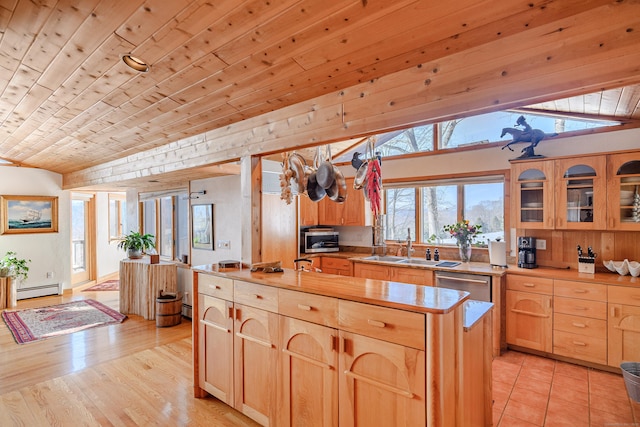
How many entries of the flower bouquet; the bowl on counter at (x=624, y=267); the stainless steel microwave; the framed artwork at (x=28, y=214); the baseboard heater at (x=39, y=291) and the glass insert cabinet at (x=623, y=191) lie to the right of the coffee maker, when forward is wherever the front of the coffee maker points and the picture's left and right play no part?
4

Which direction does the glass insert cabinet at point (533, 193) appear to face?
toward the camera

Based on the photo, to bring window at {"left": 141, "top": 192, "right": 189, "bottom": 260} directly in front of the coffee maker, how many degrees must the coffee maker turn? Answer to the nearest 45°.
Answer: approximately 90° to its right

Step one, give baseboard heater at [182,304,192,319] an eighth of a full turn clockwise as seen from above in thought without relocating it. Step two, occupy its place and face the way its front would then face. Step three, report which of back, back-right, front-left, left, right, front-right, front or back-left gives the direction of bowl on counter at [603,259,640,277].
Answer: back-left

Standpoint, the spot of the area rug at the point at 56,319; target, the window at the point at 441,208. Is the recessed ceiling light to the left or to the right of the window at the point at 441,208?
right

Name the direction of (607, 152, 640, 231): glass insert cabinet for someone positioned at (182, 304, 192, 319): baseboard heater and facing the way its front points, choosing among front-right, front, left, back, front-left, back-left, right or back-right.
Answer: left

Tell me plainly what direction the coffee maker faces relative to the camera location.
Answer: facing the viewer

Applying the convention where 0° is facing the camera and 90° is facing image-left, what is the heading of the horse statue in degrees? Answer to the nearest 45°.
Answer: approximately 90°

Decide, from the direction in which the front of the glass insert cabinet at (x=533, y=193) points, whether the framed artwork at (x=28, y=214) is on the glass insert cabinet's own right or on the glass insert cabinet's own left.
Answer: on the glass insert cabinet's own right

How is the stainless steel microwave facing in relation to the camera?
toward the camera

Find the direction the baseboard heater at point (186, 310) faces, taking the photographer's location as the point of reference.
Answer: facing the viewer and to the left of the viewer

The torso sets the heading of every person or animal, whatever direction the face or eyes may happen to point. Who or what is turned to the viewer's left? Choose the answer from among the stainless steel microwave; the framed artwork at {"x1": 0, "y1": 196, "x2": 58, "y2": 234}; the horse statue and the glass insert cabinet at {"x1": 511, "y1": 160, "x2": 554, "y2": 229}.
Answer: the horse statue

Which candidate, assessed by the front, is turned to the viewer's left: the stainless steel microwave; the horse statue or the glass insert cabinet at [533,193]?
the horse statue
